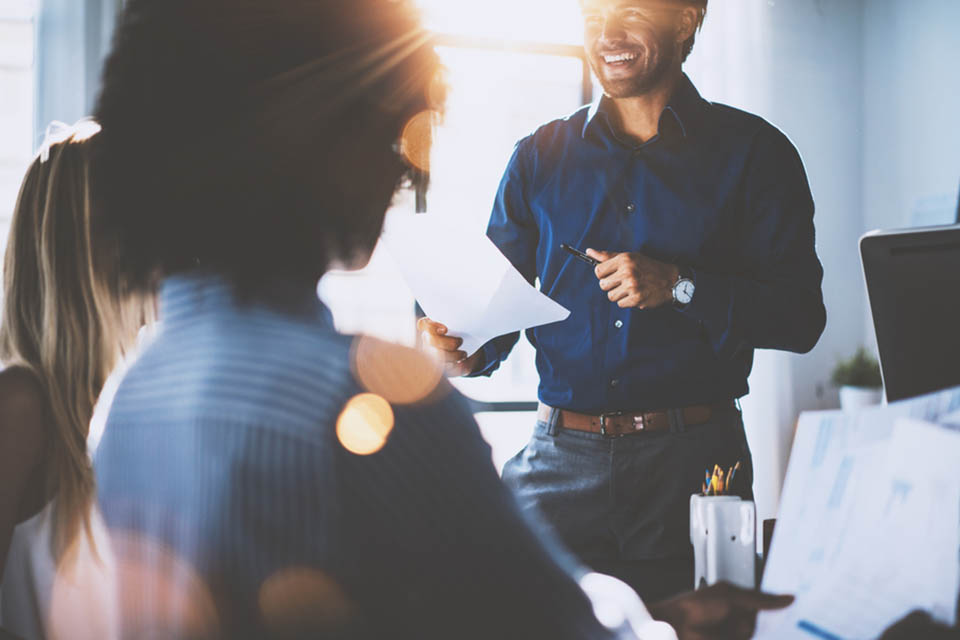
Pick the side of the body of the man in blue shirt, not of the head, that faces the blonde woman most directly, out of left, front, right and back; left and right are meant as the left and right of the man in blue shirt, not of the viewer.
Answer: front

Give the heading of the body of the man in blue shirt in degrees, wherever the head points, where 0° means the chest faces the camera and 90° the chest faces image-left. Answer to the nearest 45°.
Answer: approximately 45°

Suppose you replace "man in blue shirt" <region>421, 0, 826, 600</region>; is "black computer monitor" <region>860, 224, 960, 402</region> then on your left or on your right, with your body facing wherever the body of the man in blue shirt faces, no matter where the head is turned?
on your left

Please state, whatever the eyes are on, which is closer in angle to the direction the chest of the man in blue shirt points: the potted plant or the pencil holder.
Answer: the pencil holder

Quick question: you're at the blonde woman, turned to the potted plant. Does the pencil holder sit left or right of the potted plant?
right

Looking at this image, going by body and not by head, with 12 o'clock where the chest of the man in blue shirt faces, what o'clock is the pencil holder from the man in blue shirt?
The pencil holder is roughly at 10 o'clock from the man in blue shirt.
